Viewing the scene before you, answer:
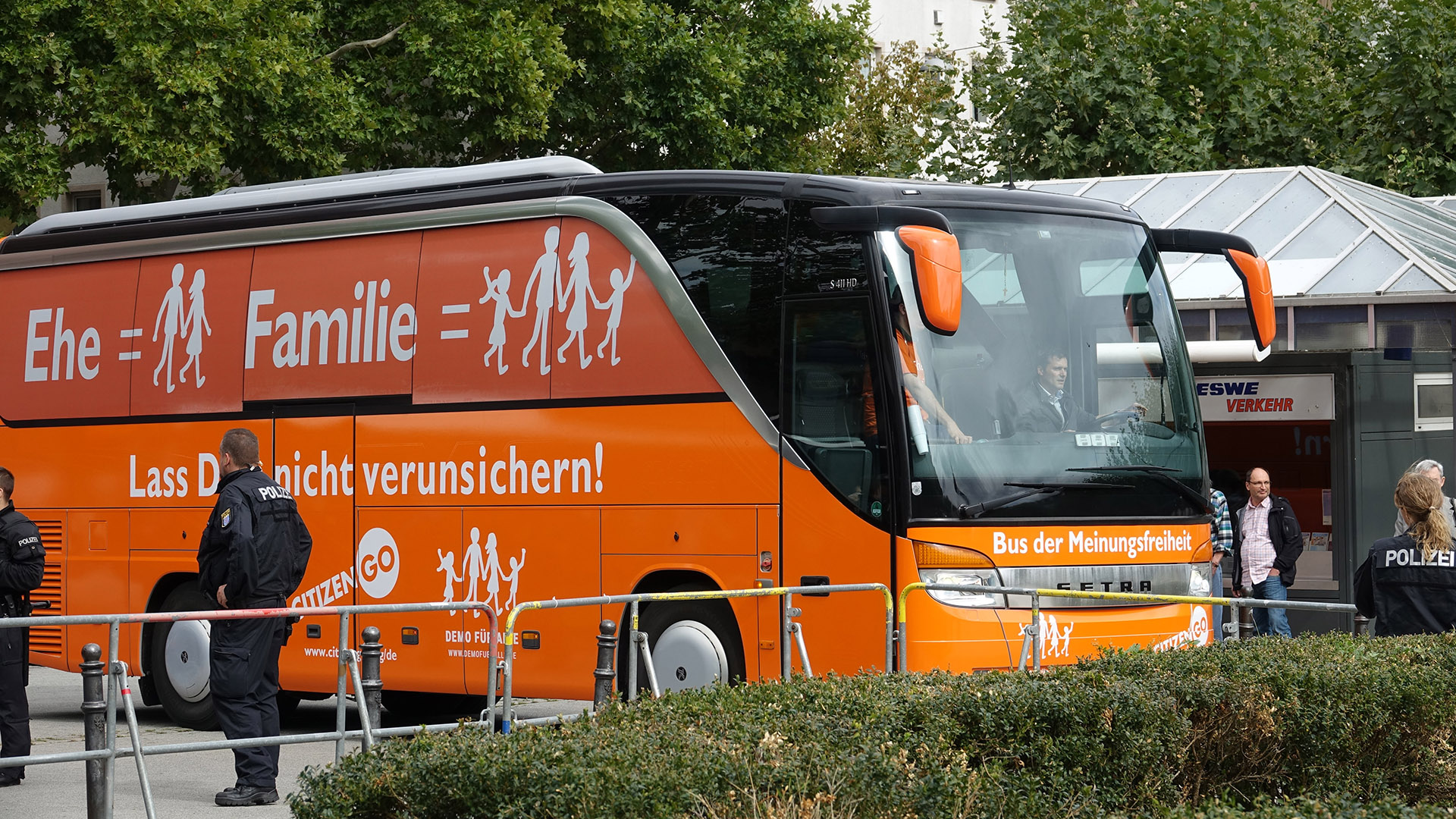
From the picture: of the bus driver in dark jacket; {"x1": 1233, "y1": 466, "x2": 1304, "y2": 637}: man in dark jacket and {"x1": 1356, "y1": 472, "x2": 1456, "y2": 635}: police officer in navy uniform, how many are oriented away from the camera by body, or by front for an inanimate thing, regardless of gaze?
1

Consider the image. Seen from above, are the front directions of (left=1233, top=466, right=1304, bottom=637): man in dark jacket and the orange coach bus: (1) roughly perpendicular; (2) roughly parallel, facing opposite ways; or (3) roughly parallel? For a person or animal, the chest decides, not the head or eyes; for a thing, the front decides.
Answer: roughly perpendicular

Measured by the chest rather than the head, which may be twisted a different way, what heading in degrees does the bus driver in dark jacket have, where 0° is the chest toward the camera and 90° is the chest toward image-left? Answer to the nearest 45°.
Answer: approximately 315°

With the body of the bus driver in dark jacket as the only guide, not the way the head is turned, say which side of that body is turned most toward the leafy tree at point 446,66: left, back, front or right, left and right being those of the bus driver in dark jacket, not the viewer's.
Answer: back

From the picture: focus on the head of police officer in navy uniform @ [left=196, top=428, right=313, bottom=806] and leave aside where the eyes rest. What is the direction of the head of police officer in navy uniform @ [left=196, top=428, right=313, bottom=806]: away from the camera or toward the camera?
away from the camera

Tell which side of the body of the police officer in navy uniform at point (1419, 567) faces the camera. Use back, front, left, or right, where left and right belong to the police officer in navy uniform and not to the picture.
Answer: back

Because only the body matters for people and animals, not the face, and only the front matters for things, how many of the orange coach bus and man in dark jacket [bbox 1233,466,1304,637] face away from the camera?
0

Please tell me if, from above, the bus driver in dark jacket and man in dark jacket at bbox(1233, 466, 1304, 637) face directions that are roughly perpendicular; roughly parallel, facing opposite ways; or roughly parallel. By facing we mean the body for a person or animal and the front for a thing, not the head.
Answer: roughly perpendicular

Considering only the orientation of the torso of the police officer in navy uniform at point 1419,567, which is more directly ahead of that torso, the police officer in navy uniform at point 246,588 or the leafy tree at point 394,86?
the leafy tree

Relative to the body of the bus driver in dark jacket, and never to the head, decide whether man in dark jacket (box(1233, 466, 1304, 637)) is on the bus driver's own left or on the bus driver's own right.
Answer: on the bus driver's own left

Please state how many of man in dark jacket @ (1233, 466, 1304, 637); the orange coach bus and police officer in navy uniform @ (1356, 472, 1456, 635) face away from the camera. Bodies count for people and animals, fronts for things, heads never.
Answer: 1

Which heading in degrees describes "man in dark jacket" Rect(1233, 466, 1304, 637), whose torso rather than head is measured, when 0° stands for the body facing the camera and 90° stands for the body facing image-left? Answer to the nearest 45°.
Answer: approximately 45°

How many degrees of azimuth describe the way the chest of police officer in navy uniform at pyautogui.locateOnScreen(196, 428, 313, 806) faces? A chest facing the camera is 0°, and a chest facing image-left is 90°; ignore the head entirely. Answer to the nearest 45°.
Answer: approximately 135°

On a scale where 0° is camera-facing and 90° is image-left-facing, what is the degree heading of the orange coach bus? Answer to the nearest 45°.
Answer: approximately 315°

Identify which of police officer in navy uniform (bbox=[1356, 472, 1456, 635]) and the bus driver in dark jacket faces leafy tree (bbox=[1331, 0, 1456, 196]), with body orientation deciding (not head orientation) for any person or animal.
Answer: the police officer in navy uniform

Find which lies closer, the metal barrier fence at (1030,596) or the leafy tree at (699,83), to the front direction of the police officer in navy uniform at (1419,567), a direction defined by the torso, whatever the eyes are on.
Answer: the leafy tree

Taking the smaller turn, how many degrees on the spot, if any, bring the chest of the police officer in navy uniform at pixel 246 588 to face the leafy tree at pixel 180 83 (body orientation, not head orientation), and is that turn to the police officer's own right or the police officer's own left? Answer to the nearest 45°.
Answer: approximately 45° to the police officer's own right

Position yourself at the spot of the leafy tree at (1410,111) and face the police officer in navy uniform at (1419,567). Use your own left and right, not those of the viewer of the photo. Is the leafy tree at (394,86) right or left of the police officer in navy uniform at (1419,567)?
right
